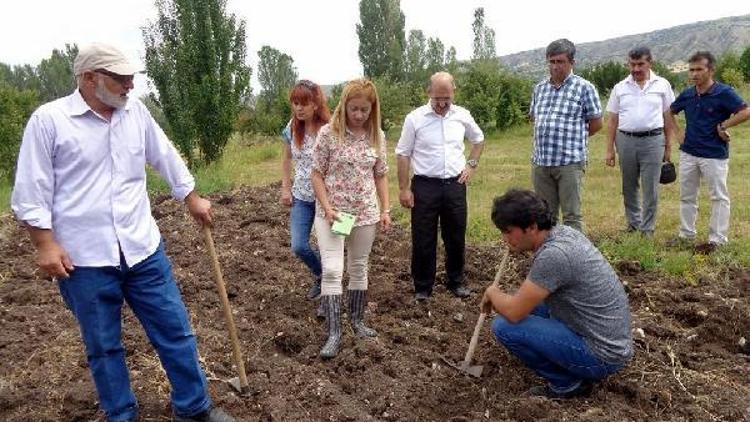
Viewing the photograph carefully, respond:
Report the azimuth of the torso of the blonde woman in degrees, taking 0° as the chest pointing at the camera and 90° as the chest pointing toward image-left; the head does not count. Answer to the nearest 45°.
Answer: approximately 0°

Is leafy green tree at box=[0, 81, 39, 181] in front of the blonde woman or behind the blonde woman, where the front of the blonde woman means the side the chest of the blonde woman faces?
behind

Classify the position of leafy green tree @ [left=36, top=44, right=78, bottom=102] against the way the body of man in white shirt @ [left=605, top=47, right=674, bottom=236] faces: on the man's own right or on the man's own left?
on the man's own right

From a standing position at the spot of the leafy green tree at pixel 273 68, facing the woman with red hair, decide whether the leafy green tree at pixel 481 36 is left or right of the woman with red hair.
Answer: left

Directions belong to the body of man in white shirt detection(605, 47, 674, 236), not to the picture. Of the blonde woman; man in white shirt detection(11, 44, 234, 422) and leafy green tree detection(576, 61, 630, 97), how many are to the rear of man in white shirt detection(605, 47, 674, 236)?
1

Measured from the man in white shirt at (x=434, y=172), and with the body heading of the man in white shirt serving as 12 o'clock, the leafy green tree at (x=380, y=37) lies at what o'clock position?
The leafy green tree is roughly at 6 o'clock from the man in white shirt.

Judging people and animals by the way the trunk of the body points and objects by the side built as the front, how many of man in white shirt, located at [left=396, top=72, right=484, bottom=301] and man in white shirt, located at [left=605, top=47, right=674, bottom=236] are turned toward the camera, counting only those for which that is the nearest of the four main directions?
2

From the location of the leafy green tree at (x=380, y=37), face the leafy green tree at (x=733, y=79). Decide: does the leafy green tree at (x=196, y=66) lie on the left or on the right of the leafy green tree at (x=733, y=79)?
right

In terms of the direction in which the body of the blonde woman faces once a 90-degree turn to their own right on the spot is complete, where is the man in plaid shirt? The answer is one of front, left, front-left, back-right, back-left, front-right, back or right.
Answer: back-right

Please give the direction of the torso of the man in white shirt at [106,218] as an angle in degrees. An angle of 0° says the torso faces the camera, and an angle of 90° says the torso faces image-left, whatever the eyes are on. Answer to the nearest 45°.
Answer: approximately 315°

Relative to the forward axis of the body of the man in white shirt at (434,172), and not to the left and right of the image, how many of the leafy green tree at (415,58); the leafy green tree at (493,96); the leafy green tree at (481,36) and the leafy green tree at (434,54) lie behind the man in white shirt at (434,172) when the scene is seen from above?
4
